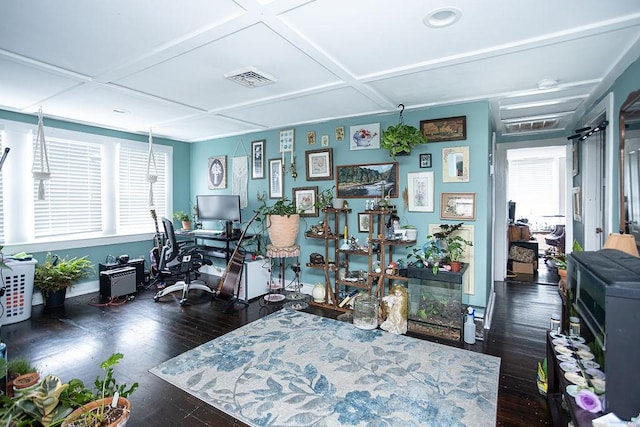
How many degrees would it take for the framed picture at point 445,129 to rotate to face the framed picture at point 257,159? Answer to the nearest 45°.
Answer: approximately 90° to its right

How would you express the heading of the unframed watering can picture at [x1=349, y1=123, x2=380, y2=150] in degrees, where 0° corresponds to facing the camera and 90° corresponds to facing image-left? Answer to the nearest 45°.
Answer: approximately 0°

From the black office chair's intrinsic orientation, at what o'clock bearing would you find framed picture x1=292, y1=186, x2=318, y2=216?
The framed picture is roughly at 2 o'clock from the black office chair.

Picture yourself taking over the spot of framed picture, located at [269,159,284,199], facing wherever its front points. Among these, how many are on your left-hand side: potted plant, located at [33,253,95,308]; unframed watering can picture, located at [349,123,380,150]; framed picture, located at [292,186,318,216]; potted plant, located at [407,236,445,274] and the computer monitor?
3

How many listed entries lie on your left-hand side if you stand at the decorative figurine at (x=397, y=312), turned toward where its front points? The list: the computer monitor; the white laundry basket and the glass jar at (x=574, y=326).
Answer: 1

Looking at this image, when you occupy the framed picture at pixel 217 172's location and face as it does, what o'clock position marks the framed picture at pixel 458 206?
the framed picture at pixel 458 206 is roughly at 9 o'clock from the framed picture at pixel 217 172.

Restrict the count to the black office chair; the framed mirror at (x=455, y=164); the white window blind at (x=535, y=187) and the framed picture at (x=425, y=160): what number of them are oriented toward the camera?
3

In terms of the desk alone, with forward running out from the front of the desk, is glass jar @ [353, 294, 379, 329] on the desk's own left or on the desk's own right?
on the desk's own left

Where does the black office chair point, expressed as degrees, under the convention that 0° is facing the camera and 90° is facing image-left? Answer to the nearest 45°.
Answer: approximately 225°

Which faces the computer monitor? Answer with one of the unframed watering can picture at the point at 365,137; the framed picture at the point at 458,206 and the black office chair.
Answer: the black office chair
